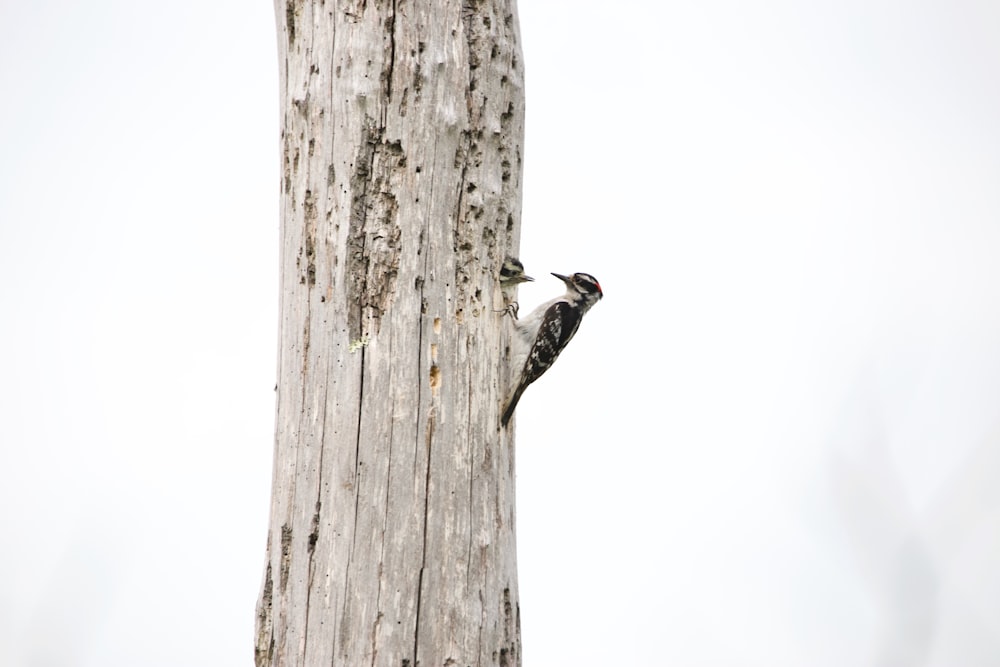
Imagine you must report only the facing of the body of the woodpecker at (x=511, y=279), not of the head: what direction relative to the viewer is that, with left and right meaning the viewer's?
facing to the right of the viewer

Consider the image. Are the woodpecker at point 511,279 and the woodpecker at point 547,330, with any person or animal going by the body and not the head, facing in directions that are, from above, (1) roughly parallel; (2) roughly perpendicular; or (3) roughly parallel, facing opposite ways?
roughly parallel, facing opposite ways

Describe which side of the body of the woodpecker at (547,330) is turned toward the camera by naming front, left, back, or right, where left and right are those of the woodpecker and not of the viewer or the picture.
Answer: left
